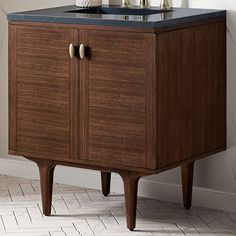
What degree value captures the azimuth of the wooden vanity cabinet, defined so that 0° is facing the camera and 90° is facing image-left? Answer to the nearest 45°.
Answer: approximately 45°
